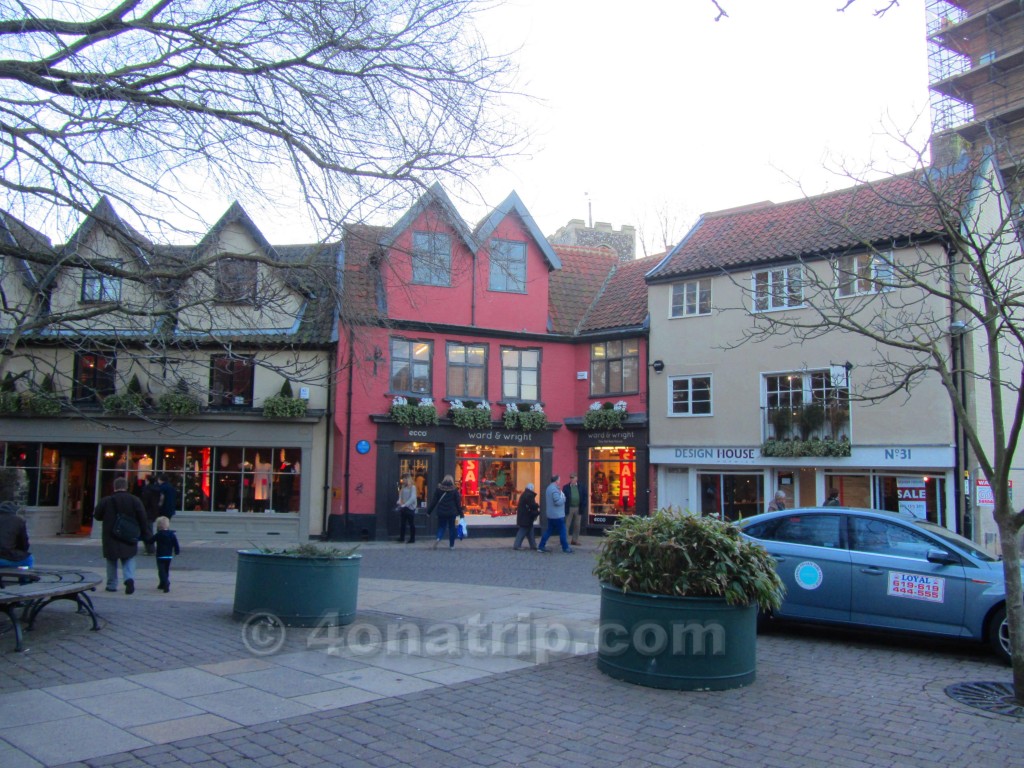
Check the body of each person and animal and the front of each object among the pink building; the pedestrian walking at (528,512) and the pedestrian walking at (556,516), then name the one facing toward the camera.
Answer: the pink building

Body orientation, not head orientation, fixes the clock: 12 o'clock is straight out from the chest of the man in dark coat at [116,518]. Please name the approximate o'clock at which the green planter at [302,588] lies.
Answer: The green planter is roughly at 5 o'clock from the man in dark coat.

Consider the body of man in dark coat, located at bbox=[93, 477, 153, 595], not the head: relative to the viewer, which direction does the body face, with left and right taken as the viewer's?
facing away from the viewer

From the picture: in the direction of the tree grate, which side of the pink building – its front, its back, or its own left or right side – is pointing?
front

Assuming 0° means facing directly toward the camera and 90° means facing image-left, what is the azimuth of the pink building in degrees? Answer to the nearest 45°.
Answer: approximately 0°

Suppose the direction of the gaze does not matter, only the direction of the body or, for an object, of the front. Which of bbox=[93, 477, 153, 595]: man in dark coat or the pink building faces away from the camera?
the man in dark coat

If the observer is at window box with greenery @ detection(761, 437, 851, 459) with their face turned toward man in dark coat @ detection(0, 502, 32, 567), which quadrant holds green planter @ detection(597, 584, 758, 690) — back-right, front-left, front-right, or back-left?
front-left

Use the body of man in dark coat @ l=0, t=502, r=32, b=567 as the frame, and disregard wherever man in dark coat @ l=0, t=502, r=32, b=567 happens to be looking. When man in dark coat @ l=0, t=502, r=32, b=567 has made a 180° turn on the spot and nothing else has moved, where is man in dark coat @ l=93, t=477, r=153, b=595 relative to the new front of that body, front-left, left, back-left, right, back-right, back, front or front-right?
back-left
